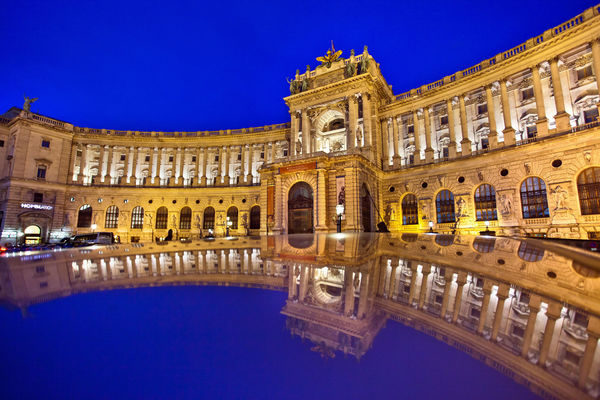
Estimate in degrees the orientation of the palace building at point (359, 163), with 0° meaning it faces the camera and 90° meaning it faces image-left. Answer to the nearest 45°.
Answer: approximately 45°
